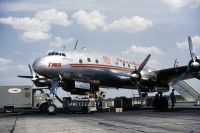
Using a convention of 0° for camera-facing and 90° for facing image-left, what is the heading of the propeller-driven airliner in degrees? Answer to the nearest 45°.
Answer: approximately 45°

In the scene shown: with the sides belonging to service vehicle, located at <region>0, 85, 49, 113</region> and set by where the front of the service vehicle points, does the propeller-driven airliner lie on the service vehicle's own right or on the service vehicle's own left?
on the service vehicle's own left

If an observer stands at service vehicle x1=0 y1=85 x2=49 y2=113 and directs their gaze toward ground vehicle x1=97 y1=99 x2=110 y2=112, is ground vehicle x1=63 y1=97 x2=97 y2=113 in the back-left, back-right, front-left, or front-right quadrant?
front-right
